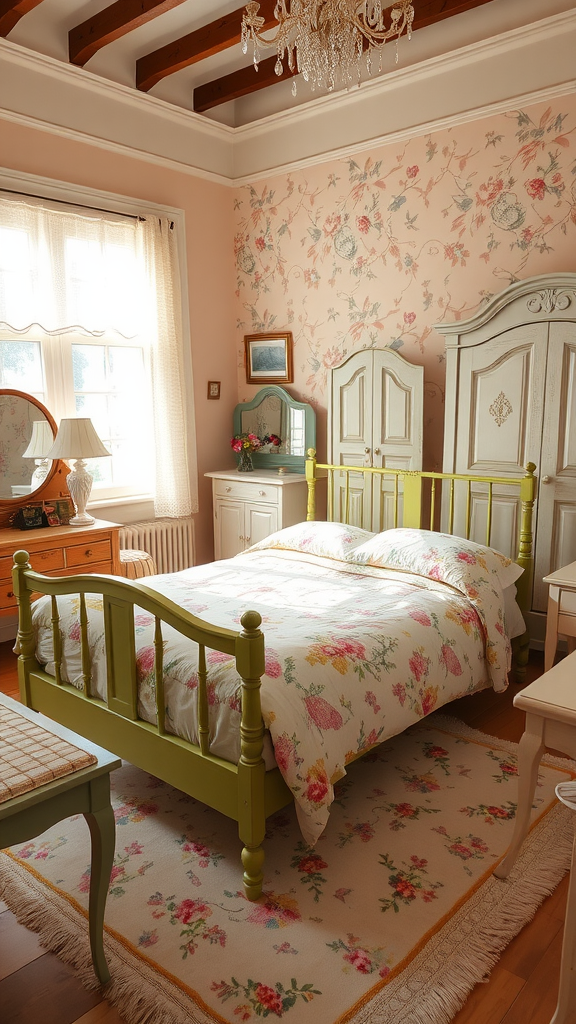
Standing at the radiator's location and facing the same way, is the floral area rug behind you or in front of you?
in front

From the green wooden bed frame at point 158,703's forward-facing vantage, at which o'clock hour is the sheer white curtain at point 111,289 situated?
The sheer white curtain is roughly at 4 o'clock from the green wooden bed frame.

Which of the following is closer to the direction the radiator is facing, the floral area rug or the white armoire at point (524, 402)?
the white armoire

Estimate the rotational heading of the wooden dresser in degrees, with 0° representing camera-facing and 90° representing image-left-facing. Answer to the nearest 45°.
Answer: approximately 315°

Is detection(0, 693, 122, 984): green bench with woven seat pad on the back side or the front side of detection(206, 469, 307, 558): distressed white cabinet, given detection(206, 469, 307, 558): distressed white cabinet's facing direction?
on the front side

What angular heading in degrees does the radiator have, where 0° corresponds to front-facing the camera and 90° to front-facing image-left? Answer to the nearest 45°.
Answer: approximately 315°

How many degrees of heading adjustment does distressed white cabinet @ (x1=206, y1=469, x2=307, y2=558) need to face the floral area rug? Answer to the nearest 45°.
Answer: approximately 45° to its left

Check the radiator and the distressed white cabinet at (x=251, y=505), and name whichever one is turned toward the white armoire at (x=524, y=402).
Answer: the radiator

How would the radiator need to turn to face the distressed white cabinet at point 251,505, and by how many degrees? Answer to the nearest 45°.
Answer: approximately 45° to its left

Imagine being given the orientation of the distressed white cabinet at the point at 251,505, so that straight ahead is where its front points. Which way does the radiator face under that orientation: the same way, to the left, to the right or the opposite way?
to the left
